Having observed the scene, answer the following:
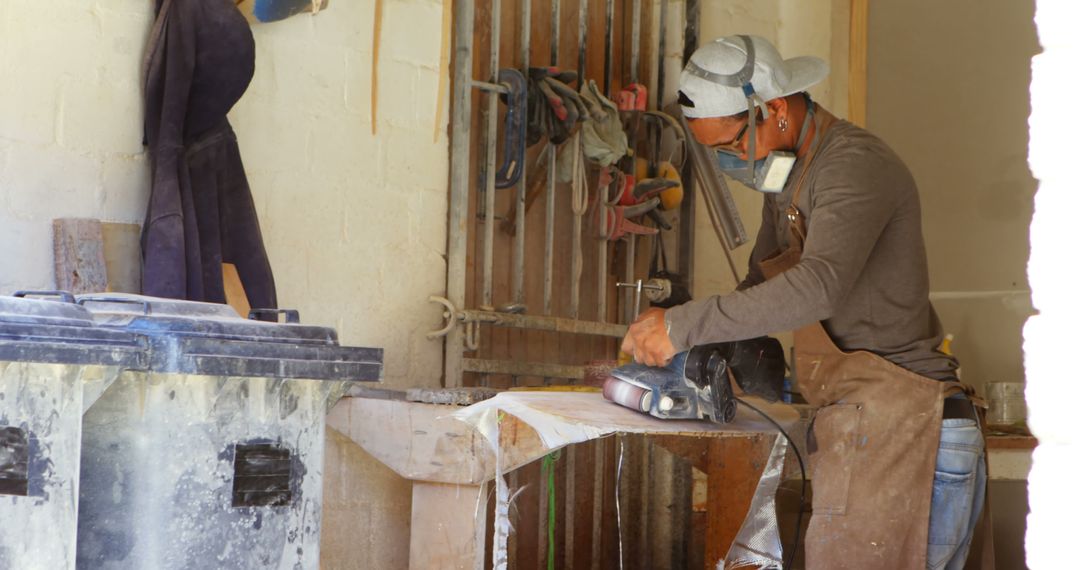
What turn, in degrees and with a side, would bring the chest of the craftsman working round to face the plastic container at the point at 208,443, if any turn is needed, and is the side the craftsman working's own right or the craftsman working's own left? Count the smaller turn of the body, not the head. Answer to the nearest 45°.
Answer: approximately 45° to the craftsman working's own left

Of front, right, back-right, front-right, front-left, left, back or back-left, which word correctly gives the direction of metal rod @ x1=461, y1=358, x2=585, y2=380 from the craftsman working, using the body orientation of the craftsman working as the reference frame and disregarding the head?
front-right

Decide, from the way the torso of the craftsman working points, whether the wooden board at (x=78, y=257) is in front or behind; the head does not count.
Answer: in front

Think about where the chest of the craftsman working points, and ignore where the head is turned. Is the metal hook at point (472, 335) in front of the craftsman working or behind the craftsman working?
in front

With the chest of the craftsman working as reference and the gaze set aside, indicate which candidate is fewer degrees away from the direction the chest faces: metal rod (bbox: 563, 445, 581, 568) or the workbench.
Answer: the workbench

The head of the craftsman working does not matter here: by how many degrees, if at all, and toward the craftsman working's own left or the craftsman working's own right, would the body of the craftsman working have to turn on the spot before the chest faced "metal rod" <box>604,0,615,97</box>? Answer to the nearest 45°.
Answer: approximately 45° to the craftsman working's own right

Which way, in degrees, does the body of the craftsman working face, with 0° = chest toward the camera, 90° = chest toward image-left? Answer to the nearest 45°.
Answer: approximately 90°
